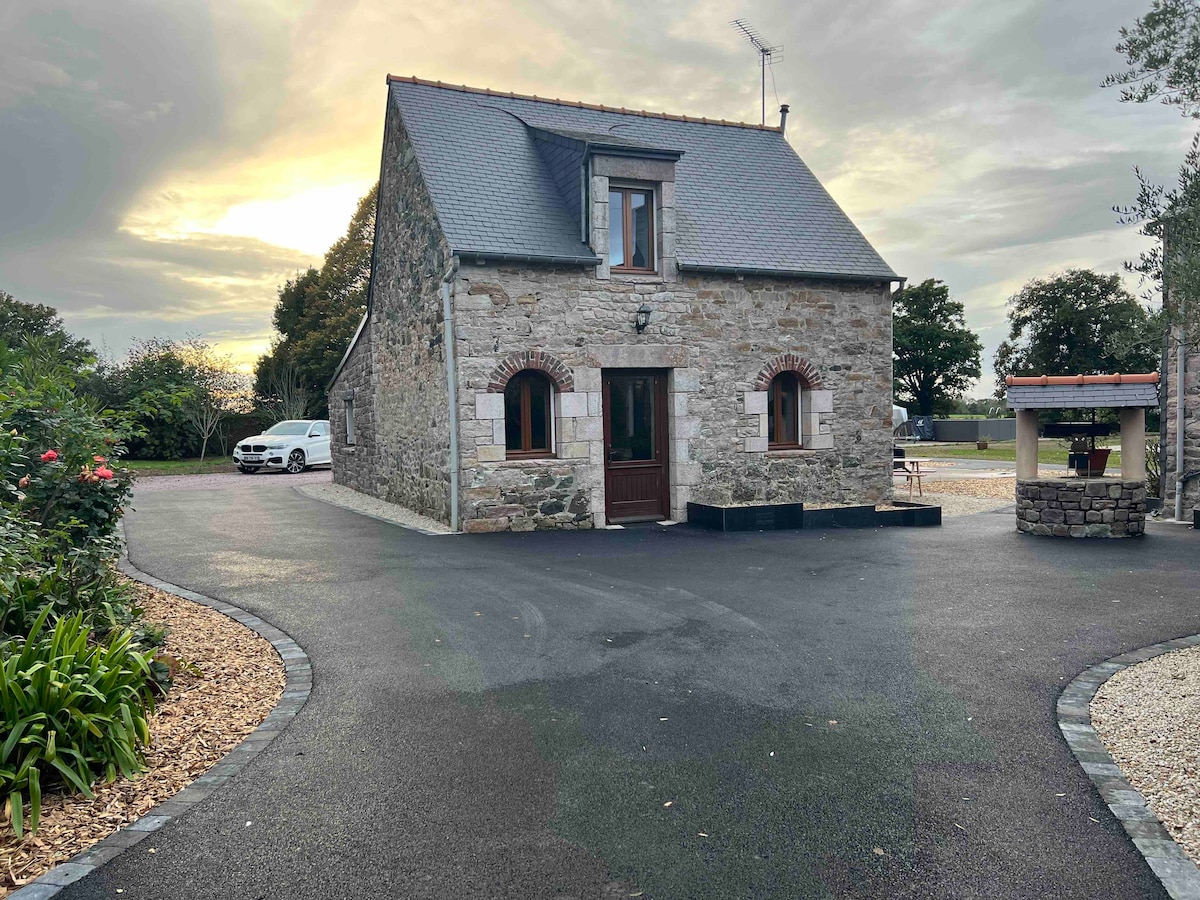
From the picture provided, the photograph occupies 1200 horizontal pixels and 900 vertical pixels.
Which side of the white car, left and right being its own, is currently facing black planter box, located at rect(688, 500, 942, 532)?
left

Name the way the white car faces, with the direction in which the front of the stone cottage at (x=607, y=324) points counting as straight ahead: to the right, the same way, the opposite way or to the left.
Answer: to the right

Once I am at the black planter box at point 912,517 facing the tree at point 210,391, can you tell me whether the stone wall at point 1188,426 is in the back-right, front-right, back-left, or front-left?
back-right

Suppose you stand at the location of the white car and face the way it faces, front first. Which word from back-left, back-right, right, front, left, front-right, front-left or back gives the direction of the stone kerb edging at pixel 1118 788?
front-left

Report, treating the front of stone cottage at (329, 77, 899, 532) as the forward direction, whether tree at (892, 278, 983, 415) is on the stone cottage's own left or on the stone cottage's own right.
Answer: on the stone cottage's own left

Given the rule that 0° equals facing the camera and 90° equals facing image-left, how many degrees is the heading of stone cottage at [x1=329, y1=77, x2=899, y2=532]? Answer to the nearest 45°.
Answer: approximately 315°

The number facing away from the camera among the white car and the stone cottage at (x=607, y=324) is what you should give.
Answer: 0

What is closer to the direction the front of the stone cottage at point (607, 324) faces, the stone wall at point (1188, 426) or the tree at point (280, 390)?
the stone wall

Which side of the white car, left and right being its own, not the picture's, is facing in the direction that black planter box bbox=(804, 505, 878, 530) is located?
left

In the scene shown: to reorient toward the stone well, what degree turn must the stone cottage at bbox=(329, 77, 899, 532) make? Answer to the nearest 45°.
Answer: approximately 45° to its left

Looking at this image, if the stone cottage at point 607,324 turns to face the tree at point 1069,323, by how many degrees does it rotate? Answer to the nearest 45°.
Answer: approximately 90° to its left

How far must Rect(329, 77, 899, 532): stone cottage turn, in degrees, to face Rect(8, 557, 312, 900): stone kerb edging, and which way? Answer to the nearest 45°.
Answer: approximately 45° to its right

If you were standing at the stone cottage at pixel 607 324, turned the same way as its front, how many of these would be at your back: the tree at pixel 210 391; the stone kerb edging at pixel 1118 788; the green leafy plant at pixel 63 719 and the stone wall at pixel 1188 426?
1

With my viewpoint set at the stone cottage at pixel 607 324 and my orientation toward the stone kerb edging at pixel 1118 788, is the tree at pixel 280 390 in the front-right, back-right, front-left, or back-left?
back-right
